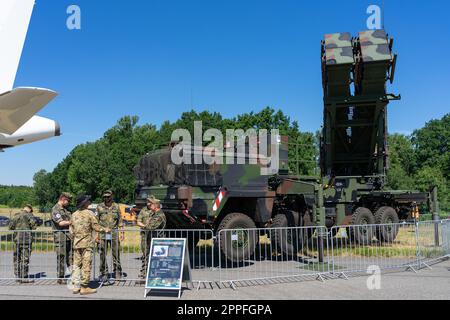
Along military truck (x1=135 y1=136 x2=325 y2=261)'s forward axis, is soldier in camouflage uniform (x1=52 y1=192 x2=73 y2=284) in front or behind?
in front

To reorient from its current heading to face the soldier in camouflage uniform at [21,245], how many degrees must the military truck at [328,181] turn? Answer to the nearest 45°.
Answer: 0° — it already faces them

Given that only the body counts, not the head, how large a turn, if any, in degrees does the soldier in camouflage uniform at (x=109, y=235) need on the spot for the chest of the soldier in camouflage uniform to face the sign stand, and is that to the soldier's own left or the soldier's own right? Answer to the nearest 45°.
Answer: approximately 45° to the soldier's own left

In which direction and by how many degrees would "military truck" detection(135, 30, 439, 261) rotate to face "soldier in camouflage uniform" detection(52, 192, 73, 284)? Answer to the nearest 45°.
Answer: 0° — it already faces them

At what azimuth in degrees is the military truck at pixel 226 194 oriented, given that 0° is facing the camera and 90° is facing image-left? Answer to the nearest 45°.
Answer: approximately 45°

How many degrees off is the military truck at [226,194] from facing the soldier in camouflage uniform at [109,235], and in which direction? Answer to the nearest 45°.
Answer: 0° — it already faces them

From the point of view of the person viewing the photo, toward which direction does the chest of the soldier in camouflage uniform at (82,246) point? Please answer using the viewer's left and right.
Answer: facing away from the viewer and to the right of the viewer

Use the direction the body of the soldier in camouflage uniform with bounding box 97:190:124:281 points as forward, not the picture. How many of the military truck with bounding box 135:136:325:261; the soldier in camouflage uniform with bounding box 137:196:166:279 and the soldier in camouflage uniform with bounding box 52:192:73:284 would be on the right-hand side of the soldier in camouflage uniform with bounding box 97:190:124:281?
1

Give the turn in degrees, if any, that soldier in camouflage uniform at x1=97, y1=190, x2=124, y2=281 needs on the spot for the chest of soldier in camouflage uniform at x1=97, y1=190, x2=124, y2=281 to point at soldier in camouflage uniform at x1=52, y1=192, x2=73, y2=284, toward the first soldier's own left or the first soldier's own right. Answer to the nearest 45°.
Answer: approximately 90° to the first soldier's own right

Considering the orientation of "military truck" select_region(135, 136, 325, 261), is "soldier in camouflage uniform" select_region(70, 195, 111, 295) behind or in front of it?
in front

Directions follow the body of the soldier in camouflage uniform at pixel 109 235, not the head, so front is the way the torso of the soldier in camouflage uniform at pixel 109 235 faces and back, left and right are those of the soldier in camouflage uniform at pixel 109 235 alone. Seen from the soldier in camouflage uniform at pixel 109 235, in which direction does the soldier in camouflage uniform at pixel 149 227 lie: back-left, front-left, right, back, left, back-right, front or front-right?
front-left

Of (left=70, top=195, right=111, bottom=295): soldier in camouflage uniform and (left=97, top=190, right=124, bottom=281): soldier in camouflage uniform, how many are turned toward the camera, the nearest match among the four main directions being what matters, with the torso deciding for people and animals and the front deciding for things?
1
